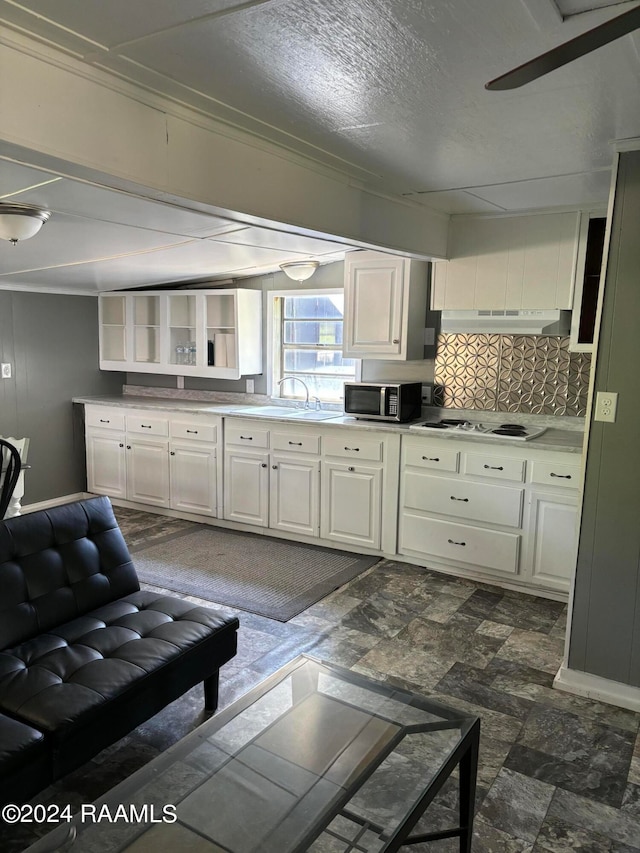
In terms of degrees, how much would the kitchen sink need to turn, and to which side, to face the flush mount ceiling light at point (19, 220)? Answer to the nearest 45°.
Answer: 0° — it already faces it

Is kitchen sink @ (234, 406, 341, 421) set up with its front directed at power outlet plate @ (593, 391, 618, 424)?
no

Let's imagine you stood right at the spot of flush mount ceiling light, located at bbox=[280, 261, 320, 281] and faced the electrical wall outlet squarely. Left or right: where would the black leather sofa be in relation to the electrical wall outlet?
right

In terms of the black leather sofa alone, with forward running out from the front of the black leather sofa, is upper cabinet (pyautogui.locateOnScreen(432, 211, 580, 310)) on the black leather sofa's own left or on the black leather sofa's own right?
on the black leather sofa's own left

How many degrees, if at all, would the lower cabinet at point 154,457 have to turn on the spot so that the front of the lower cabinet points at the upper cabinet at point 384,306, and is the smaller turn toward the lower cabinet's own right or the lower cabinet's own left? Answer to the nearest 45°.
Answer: approximately 90° to the lower cabinet's own left

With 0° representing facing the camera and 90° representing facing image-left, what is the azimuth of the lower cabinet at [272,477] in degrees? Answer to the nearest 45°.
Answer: approximately 45°

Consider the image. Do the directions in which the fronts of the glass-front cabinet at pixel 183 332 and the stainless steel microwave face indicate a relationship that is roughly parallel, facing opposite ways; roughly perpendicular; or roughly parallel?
roughly parallel

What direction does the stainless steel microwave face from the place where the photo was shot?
facing the viewer and to the left of the viewer

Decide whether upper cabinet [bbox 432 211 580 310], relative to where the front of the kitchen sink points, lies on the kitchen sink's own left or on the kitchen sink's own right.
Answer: on the kitchen sink's own left

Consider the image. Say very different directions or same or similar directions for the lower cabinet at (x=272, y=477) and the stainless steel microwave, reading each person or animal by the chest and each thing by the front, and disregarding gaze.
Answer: same or similar directions

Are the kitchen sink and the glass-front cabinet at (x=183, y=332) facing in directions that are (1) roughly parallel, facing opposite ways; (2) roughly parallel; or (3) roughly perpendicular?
roughly parallel

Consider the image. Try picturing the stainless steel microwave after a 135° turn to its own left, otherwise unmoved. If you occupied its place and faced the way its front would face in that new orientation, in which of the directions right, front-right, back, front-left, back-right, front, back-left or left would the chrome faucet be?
back-left

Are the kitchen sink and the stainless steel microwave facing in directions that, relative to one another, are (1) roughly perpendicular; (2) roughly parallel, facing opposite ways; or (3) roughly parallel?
roughly parallel

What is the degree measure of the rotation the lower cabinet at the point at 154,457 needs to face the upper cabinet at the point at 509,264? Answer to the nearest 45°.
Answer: approximately 90° to its left

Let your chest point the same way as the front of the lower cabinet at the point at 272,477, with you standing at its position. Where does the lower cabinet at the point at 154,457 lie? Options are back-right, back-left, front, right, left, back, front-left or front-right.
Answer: right

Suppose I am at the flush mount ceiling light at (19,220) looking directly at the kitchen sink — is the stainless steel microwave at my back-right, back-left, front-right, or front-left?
front-right

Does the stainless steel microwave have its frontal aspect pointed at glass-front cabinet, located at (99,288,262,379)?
no

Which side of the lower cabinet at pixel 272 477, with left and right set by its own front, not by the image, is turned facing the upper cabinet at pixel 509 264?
left

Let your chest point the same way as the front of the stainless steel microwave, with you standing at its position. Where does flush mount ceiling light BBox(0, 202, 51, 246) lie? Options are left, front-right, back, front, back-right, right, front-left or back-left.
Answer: front

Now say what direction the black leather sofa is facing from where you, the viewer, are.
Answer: facing the viewer and to the right of the viewer
